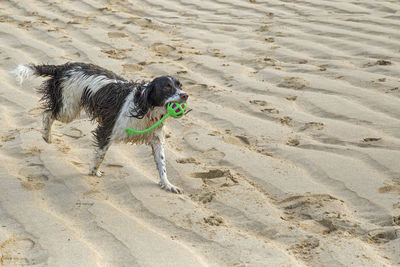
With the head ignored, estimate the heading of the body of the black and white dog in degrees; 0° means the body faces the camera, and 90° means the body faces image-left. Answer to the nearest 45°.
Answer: approximately 315°
